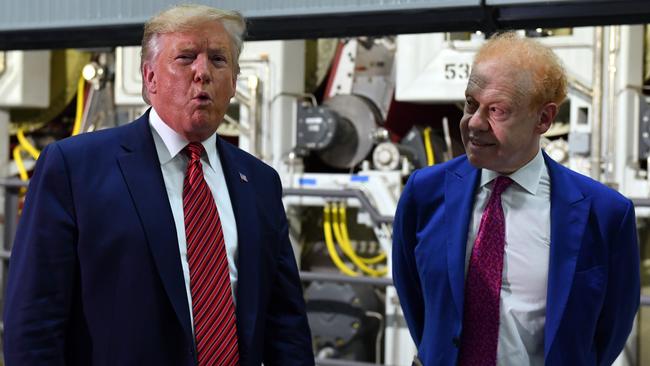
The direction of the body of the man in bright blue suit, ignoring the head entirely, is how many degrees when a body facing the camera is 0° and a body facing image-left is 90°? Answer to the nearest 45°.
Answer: approximately 0°

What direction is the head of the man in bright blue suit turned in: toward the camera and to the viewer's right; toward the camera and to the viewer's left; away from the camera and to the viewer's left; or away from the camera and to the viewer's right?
toward the camera and to the viewer's left
